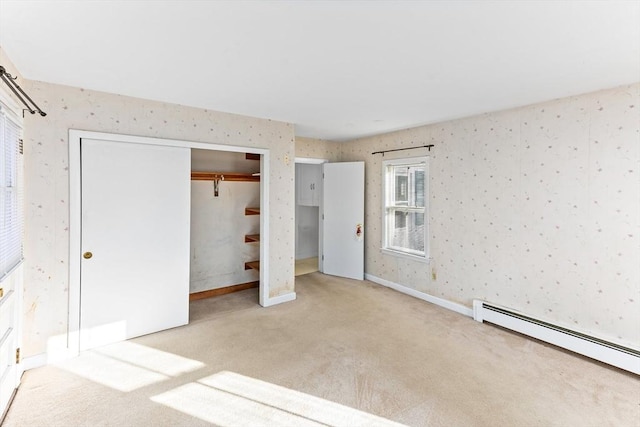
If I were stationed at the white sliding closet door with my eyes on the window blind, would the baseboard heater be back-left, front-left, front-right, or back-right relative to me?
back-left

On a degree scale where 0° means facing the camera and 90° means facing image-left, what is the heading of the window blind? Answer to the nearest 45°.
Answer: approximately 270°

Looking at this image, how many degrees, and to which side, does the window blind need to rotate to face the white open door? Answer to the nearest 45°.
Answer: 0° — it already faces it
